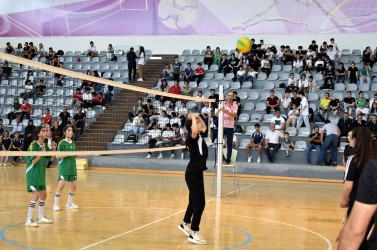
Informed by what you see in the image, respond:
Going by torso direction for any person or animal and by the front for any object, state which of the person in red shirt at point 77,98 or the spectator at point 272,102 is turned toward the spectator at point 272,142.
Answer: the spectator at point 272,102

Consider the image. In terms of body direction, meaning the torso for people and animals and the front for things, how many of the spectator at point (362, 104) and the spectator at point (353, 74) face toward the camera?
2

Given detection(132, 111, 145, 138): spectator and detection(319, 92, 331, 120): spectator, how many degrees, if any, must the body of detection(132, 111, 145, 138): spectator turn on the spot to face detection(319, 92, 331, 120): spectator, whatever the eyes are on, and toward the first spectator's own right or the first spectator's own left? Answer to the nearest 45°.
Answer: approximately 45° to the first spectator's own left

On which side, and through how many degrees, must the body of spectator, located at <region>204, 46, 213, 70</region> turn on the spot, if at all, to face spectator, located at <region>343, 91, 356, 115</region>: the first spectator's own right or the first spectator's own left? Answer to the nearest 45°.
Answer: approximately 45° to the first spectator's own left

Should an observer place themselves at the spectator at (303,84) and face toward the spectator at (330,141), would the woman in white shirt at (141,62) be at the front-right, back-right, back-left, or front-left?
back-right

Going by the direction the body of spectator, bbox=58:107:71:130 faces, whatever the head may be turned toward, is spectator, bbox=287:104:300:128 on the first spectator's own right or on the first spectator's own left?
on the first spectator's own left

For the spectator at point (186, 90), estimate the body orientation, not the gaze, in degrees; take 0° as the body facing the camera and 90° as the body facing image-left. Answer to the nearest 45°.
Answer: approximately 0°

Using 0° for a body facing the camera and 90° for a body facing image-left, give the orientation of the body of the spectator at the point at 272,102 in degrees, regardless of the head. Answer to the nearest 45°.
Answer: approximately 0°
